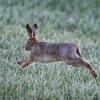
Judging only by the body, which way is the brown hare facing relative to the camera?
to the viewer's left
